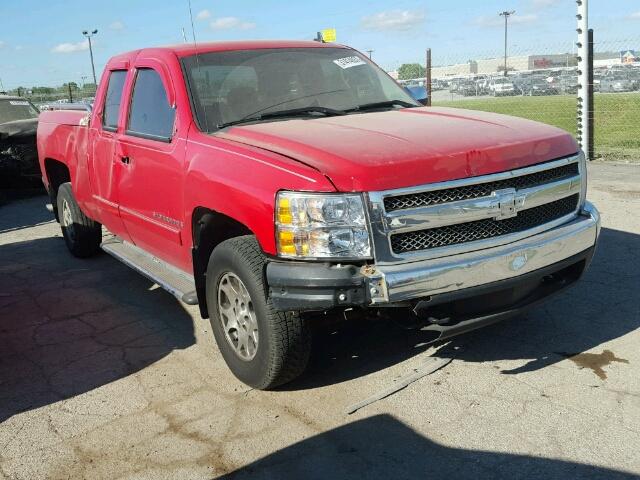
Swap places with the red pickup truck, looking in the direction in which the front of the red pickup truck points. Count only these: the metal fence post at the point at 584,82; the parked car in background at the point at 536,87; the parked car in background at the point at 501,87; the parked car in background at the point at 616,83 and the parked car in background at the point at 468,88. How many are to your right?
0

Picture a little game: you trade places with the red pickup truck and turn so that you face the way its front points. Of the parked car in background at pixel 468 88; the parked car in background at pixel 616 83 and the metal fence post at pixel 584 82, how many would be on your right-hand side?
0

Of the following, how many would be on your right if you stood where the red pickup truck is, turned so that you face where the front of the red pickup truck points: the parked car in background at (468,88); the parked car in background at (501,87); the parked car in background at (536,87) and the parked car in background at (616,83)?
0

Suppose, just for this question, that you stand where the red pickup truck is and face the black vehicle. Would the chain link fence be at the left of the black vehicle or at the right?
right

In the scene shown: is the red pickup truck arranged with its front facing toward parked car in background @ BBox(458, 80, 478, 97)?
no

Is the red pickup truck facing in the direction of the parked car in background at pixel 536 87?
no

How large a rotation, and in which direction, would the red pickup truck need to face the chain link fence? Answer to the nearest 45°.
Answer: approximately 90° to its left

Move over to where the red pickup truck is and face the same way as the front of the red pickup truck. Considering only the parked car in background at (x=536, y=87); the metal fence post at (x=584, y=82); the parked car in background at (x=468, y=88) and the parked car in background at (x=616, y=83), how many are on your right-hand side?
0

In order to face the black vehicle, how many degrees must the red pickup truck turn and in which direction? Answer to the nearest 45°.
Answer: approximately 180°

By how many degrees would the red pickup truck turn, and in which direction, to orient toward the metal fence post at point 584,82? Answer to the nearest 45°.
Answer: approximately 90° to its left

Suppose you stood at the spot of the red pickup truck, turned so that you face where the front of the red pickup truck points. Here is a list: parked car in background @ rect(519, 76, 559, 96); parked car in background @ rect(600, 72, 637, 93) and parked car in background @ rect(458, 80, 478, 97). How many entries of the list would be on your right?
0
